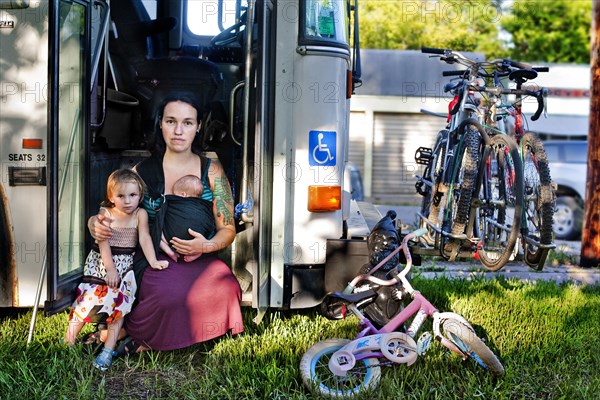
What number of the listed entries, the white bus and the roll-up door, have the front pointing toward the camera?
1

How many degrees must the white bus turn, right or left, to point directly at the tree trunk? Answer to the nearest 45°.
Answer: approximately 45° to its left

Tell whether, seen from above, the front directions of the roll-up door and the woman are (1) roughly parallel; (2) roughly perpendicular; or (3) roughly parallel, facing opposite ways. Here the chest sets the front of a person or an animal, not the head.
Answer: roughly parallel

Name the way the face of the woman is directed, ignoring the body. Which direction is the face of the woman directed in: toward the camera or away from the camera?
toward the camera

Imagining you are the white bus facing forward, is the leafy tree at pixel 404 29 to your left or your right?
on your left

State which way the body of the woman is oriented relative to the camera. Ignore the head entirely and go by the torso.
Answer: toward the camera

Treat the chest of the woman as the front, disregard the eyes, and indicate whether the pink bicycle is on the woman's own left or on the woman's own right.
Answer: on the woman's own left

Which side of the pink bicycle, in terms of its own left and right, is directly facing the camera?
right

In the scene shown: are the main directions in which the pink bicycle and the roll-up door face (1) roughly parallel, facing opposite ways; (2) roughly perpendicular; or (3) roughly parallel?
roughly perpendicular

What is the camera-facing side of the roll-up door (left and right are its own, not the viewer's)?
front

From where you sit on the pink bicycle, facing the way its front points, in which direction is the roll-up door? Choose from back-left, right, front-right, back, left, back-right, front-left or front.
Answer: left

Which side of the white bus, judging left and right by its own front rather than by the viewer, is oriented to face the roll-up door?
left

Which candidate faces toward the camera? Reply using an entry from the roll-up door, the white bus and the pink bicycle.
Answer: the roll-up door
